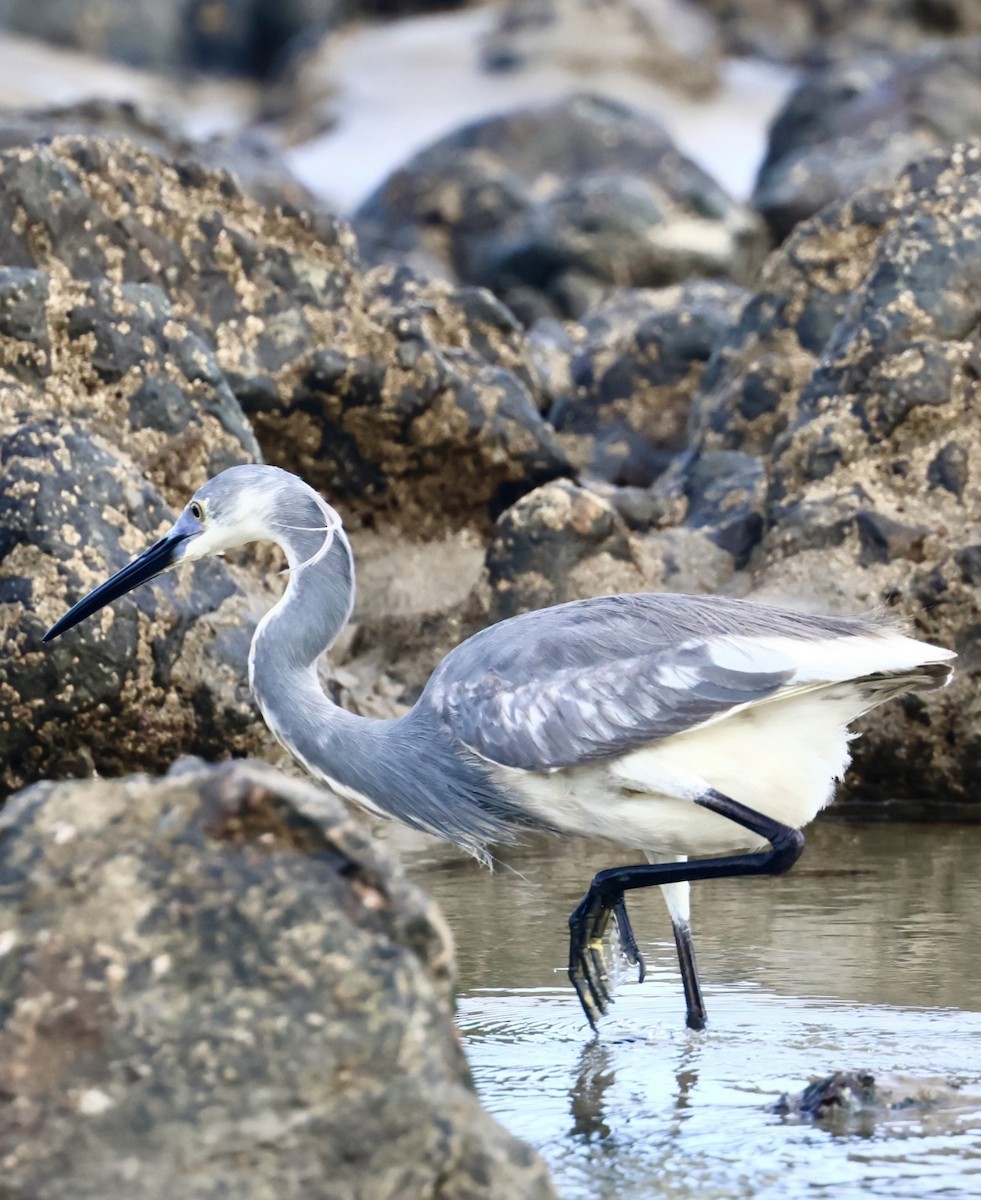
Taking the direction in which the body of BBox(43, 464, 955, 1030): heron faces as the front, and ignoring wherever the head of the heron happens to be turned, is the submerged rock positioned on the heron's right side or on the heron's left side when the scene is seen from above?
on the heron's left side

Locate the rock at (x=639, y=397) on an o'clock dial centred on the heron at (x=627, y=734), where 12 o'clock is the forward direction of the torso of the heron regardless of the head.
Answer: The rock is roughly at 3 o'clock from the heron.

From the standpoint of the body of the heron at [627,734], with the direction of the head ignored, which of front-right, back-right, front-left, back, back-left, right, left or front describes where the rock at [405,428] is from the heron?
right

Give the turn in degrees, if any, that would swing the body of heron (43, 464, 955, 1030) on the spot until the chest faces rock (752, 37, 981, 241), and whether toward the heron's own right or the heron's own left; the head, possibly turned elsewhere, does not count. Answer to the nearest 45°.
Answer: approximately 90° to the heron's own right

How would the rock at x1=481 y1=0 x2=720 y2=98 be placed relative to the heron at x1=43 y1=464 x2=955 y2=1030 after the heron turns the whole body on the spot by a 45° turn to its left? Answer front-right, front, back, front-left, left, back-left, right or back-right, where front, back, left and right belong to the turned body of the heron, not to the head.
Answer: back-right

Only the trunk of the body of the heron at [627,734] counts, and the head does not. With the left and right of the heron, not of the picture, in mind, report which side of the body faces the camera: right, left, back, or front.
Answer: left

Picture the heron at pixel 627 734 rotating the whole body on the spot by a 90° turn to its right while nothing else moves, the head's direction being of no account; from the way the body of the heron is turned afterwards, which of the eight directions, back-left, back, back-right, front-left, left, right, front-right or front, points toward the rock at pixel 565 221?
front

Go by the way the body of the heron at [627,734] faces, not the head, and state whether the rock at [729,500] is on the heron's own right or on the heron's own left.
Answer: on the heron's own right

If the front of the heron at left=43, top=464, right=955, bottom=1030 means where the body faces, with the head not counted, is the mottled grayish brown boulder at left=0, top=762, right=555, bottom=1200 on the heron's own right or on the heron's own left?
on the heron's own left

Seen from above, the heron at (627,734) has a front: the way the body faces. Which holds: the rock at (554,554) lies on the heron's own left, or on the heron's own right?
on the heron's own right

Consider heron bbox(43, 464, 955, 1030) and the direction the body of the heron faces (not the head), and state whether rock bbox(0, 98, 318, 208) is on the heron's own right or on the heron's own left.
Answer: on the heron's own right

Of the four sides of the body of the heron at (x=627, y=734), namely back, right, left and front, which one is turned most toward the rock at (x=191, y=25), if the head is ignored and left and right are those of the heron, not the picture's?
right
